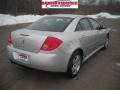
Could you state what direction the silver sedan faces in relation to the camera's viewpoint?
facing away from the viewer and to the right of the viewer
